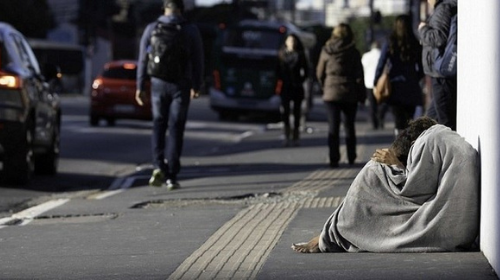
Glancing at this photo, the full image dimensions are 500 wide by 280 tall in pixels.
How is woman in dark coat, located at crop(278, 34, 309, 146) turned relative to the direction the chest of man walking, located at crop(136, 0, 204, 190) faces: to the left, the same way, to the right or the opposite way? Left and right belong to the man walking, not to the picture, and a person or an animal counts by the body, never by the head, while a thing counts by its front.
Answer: the opposite way

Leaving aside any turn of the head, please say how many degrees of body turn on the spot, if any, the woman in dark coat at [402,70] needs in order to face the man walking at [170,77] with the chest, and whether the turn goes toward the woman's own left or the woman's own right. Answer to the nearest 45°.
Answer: approximately 135° to the woman's own left

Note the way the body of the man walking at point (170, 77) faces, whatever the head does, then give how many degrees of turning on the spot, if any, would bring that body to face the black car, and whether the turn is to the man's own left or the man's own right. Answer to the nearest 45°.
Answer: approximately 90° to the man's own left

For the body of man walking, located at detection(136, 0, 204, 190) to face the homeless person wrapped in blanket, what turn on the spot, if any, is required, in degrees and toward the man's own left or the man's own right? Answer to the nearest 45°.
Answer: approximately 180°

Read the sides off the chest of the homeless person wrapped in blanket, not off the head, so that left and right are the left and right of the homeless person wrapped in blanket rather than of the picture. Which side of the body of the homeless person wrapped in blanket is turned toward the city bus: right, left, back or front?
right

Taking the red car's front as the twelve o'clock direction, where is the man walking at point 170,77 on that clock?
The man walking is roughly at 6 o'clock from the red car.

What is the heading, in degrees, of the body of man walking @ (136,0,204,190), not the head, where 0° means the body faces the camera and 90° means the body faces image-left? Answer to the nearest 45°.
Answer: approximately 180°

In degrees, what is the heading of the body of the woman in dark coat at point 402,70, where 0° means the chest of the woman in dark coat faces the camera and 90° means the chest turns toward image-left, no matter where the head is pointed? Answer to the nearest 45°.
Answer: approximately 180°

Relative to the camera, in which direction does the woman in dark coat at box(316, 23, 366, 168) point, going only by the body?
away from the camera

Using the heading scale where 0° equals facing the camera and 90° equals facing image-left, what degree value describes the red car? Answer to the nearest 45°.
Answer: approximately 180°

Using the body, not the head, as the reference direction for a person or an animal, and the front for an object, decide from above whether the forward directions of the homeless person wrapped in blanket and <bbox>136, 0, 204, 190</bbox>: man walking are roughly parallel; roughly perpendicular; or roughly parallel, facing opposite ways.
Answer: roughly perpendicular

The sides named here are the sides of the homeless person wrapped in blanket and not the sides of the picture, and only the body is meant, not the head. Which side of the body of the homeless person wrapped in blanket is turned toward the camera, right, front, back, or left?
left
